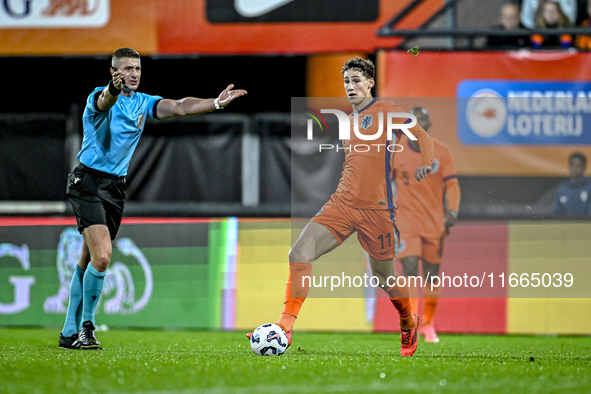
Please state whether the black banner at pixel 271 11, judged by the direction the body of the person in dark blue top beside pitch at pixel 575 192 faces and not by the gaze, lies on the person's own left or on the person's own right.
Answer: on the person's own right

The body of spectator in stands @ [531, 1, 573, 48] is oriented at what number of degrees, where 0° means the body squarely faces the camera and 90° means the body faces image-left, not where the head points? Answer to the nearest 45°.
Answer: approximately 0°

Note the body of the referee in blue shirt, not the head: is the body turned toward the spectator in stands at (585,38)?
no

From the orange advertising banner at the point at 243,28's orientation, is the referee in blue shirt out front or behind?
out front

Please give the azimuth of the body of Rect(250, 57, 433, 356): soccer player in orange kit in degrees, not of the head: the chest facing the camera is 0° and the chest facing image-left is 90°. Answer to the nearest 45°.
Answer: approximately 45°

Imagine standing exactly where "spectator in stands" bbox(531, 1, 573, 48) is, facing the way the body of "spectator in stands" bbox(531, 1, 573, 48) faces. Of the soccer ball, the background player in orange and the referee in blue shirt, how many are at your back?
0

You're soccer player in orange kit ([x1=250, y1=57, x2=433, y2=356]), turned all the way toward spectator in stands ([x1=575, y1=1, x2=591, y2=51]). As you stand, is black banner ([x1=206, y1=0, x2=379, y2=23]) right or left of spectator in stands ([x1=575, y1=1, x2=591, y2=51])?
left

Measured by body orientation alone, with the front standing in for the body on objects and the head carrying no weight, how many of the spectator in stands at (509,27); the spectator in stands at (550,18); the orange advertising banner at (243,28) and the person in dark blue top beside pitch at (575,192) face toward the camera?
4

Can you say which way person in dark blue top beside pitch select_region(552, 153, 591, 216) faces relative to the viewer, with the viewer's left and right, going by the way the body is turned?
facing the viewer

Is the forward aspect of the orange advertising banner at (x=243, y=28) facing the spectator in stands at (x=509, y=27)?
no

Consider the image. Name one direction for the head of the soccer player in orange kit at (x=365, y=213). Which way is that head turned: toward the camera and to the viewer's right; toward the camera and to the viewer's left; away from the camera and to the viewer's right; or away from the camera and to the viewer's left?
toward the camera and to the viewer's left

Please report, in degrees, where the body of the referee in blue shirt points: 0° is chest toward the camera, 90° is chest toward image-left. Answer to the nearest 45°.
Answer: approximately 315°

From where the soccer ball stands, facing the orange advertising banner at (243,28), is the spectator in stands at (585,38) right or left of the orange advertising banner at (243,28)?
right

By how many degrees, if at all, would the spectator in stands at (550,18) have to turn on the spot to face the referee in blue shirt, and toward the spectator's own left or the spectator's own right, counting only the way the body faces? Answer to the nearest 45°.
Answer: approximately 45° to the spectator's own right

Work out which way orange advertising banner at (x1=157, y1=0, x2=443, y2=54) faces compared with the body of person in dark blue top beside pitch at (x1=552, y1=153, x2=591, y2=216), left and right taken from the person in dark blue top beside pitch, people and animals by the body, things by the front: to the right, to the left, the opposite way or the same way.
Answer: the same way

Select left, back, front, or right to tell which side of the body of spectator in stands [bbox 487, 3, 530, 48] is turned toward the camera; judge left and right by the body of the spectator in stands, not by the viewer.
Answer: front
